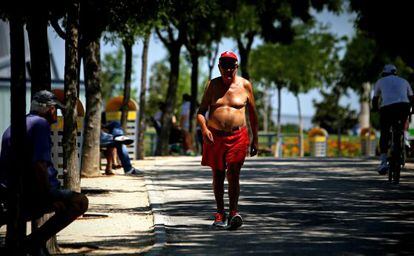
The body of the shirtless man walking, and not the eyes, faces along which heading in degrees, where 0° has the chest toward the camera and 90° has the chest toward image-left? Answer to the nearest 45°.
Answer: approximately 0°

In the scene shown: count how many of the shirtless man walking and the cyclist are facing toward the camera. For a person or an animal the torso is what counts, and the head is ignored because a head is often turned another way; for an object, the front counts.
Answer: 1

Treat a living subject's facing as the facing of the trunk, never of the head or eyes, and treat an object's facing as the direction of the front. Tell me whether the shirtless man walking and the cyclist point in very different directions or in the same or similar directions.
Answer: very different directions

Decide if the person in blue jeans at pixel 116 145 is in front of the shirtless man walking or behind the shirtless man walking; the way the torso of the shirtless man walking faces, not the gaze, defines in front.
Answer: behind

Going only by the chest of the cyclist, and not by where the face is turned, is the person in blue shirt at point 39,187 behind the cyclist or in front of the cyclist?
behind

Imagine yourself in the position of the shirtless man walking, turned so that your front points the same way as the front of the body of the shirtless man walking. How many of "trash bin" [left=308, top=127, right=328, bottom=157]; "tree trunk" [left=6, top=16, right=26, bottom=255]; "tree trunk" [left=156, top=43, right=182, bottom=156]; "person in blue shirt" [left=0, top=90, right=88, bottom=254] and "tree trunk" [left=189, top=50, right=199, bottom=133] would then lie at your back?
3

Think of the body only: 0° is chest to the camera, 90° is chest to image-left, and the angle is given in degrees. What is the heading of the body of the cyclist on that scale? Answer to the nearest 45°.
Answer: approximately 180°

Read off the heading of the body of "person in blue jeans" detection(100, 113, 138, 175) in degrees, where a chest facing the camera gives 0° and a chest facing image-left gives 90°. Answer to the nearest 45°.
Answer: approximately 315°

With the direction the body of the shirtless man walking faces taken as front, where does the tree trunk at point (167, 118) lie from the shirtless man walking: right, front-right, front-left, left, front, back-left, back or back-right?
back
